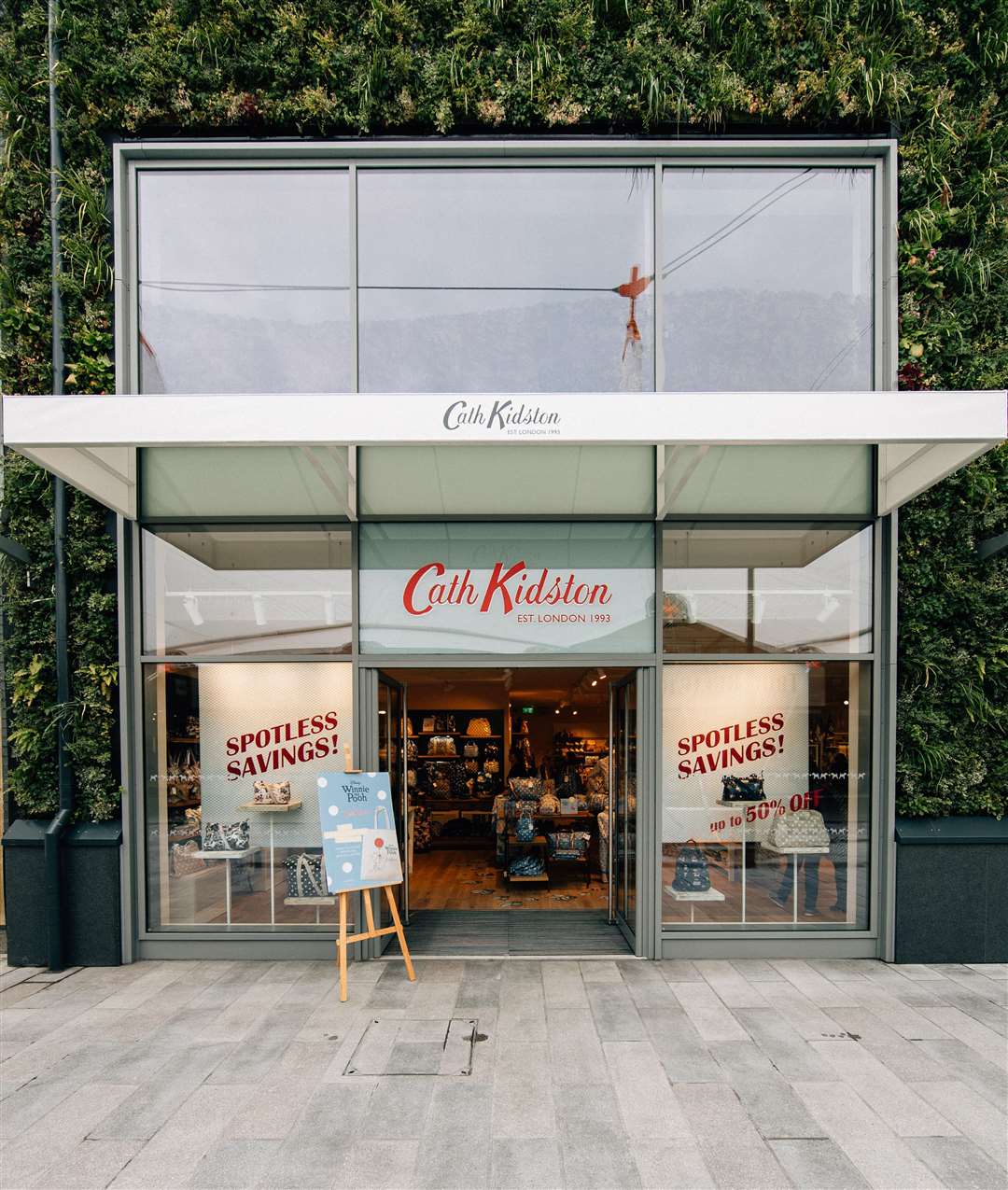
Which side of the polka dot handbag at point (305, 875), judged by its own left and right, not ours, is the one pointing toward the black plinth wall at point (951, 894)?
left

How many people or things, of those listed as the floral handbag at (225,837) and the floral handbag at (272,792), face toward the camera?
2

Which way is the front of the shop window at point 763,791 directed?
toward the camera

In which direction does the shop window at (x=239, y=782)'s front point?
toward the camera

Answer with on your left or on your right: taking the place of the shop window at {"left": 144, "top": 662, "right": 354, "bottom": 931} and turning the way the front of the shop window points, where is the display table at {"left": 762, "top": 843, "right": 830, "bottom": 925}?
on your left

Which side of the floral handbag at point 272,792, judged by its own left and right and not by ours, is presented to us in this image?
front

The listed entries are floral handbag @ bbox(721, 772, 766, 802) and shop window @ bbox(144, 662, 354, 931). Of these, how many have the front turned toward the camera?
2

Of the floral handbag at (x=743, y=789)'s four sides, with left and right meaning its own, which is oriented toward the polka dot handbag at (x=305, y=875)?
right

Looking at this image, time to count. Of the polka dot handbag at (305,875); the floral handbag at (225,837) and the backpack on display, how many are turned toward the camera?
3
